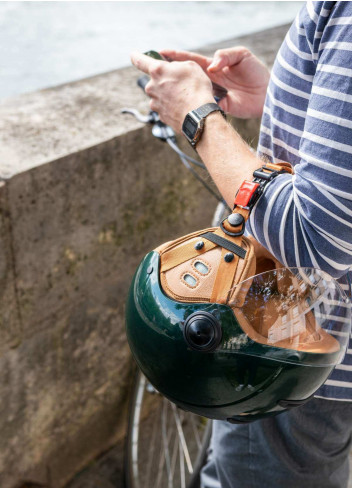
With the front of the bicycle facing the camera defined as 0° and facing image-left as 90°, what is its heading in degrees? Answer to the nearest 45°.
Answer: approximately 45°
